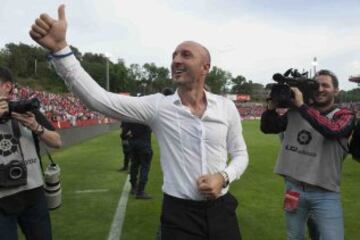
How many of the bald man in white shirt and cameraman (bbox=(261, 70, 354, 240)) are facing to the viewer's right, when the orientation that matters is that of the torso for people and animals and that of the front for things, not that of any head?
0

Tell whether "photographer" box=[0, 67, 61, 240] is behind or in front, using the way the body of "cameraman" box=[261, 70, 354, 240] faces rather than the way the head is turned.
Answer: in front

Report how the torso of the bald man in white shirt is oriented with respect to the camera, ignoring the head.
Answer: toward the camera

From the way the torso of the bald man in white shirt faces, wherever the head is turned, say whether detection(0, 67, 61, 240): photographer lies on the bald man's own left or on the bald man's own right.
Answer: on the bald man's own right

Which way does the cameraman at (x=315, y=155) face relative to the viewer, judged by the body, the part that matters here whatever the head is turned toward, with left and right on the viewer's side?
facing the viewer and to the left of the viewer

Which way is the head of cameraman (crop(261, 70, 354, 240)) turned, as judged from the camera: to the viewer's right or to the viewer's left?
to the viewer's left
